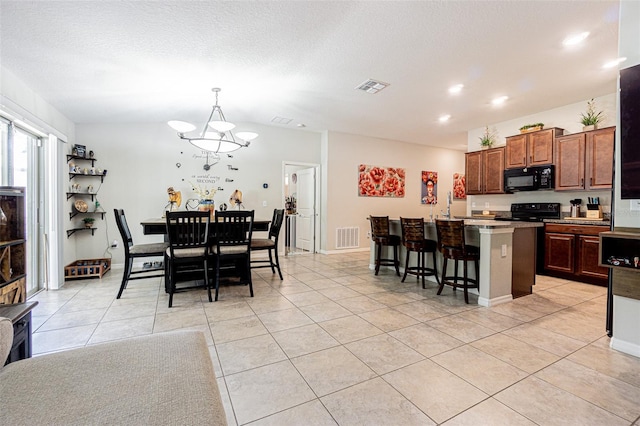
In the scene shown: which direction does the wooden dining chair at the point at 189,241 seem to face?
away from the camera

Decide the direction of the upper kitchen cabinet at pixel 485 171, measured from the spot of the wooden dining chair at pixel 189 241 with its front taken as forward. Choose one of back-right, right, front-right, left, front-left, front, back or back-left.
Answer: right

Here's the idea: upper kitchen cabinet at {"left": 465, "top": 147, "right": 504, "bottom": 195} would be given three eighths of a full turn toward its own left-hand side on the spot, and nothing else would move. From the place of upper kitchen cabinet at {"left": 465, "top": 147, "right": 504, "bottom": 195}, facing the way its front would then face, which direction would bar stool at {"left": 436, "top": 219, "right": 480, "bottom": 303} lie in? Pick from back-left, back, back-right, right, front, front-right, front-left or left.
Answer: right

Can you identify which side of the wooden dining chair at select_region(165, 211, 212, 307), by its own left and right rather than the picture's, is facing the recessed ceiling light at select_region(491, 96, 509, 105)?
right

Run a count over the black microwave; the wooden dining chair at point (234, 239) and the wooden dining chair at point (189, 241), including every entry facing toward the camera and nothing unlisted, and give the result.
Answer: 1

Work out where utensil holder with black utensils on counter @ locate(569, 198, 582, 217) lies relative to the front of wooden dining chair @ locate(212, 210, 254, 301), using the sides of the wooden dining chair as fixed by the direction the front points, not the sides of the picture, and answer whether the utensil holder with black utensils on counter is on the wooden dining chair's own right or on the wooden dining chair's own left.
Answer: on the wooden dining chair's own right

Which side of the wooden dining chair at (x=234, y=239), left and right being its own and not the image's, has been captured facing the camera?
back

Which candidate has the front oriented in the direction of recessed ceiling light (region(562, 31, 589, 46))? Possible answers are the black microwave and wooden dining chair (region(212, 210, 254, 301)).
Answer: the black microwave

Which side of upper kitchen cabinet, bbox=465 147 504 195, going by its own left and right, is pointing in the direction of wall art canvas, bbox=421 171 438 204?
right

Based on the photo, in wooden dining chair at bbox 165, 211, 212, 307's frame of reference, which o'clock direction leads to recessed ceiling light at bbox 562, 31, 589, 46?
The recessed ceiling light is roughly at 4 o'clock from the wooden dining chair.

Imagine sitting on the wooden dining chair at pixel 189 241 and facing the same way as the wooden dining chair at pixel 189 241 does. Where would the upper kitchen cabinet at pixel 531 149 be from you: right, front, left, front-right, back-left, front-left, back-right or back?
right

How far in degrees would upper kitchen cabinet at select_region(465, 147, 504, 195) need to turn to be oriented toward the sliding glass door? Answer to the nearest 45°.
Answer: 0° — it already faces it

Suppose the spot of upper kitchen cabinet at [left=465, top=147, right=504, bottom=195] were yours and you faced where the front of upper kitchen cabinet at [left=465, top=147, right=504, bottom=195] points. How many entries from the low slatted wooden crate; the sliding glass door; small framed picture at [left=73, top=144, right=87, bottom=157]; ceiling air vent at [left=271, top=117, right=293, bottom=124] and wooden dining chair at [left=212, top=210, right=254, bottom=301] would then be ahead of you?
5

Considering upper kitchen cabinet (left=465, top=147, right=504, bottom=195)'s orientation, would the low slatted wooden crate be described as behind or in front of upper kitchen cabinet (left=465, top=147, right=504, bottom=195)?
in front

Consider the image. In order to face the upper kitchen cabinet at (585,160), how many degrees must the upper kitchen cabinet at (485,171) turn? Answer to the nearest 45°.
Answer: approximately 90° to its left

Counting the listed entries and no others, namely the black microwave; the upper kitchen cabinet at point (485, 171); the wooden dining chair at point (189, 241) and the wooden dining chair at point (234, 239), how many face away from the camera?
2
